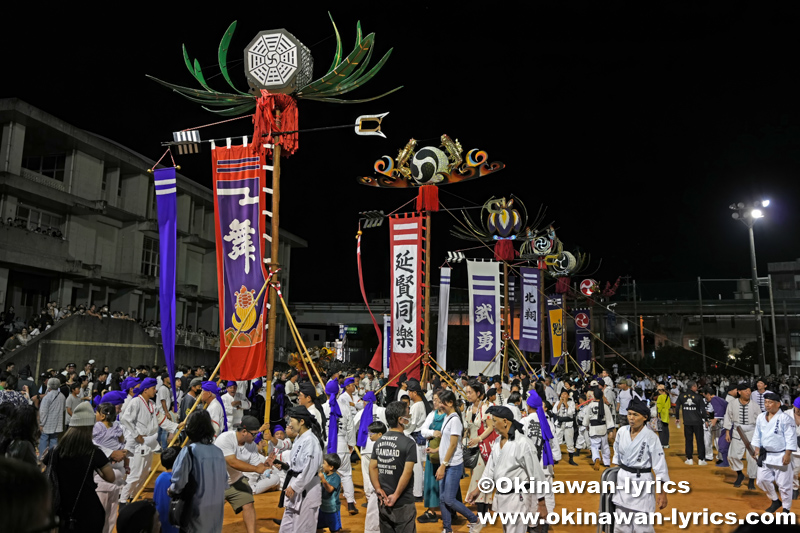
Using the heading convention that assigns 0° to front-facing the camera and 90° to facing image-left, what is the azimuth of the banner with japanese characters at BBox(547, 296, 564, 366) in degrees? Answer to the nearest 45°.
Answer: approximately 0°

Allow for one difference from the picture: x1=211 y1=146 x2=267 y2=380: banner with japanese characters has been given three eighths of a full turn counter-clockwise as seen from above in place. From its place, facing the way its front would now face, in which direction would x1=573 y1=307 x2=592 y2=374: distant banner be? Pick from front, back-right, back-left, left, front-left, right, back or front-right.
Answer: front

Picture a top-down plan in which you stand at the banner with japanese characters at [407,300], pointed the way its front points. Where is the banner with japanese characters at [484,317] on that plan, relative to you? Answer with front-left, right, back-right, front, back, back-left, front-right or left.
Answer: back-left

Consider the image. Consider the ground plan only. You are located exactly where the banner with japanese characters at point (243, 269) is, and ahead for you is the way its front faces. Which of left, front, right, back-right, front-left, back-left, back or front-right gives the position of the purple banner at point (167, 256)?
right

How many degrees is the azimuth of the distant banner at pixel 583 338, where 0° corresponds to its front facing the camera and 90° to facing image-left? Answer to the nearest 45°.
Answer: approximately 0°

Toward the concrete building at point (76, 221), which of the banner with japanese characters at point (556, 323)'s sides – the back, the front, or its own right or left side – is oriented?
right

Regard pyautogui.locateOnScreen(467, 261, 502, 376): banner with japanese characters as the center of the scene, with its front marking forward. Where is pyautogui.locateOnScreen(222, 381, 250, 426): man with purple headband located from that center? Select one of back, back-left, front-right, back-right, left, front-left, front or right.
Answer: front-right

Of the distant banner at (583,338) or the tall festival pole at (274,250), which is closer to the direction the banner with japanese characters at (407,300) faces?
the tall festival pole
